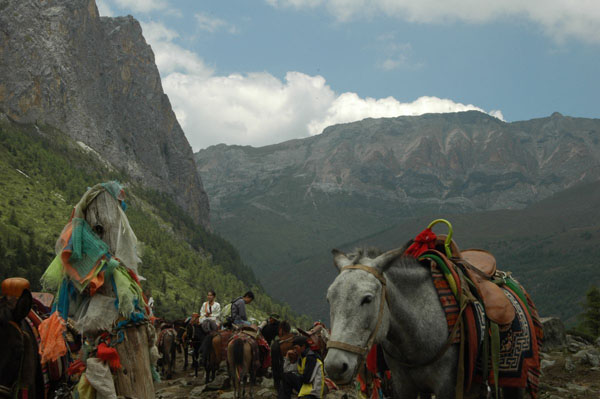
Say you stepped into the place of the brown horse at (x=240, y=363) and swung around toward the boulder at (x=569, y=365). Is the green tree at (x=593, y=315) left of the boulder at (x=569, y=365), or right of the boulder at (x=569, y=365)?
left

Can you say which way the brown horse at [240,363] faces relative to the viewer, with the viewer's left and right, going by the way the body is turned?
facing away from the viewer

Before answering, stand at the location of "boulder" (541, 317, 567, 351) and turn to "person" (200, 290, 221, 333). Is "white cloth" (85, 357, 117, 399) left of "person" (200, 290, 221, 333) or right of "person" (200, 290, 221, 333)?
left

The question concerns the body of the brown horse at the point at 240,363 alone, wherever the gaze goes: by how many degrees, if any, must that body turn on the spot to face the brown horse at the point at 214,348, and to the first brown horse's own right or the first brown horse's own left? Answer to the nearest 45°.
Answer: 0° — it already faces it

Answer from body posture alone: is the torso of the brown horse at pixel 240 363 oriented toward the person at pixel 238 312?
yes

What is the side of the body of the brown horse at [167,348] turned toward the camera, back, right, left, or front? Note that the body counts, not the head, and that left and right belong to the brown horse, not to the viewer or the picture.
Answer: back
